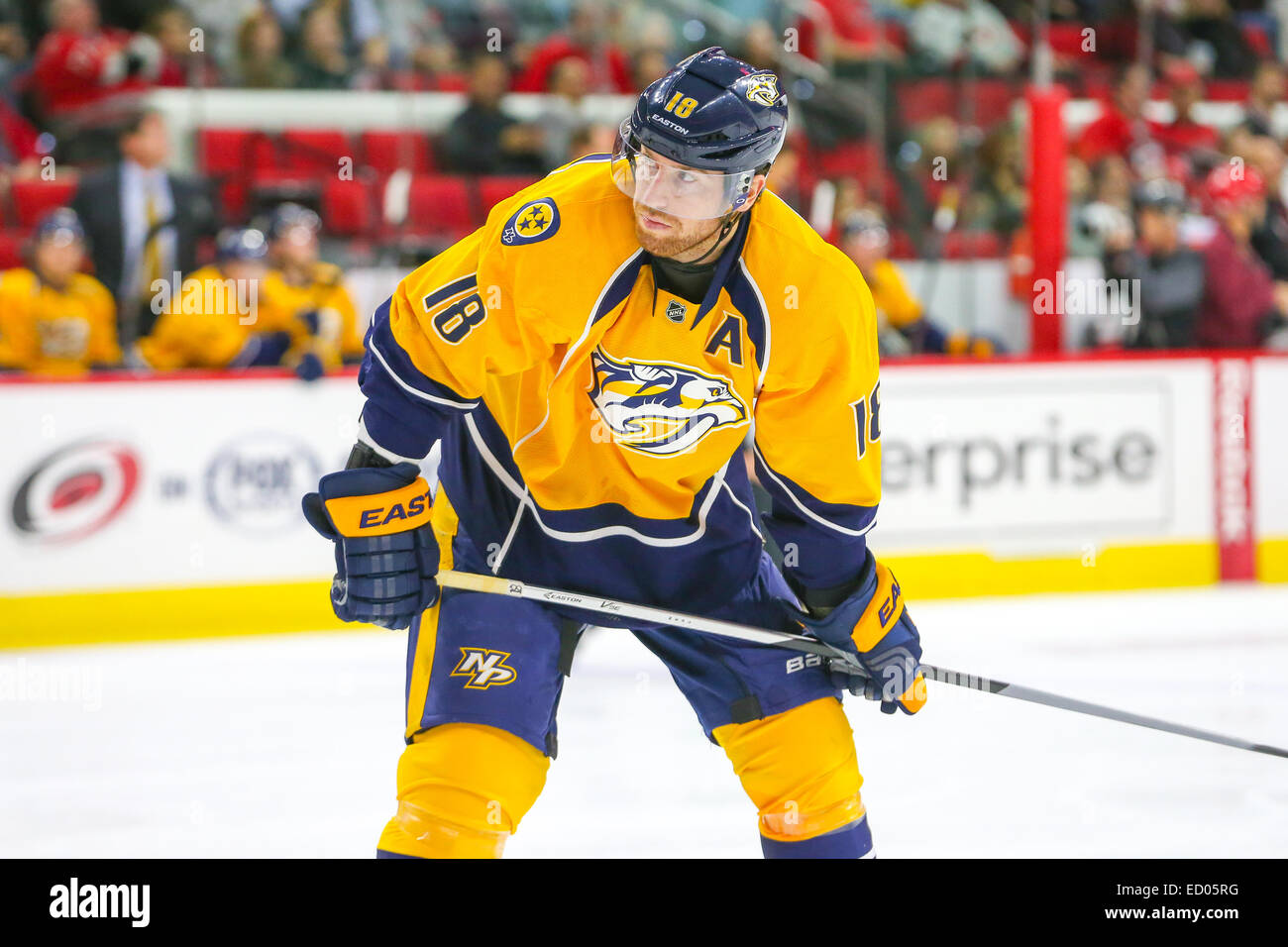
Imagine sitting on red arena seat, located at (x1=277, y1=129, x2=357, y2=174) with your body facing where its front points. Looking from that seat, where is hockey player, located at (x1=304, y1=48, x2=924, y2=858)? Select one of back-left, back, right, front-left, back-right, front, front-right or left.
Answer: front

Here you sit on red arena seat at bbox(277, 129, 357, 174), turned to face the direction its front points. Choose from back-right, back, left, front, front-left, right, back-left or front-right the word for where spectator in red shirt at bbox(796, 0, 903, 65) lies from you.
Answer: left

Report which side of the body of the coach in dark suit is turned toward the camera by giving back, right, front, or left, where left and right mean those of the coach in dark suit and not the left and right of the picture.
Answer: front

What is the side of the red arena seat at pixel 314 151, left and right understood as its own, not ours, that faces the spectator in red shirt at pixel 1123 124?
left

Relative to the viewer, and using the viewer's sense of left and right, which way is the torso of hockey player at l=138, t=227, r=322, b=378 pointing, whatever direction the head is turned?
facing the viewer and to the right of the viewer

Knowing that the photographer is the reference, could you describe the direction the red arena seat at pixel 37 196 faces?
facing the viewer

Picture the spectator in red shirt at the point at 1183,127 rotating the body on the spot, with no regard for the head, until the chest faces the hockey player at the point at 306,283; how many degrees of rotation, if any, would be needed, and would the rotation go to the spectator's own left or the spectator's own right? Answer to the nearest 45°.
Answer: approximately 45° to the spectator's own right

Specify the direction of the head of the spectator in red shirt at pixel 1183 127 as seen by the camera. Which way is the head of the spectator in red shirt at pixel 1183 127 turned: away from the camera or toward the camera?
toward the camera

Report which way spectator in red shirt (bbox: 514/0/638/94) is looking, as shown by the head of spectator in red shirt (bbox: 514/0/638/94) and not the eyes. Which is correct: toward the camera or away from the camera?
toward the camera

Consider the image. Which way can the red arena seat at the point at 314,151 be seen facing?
toward the camera

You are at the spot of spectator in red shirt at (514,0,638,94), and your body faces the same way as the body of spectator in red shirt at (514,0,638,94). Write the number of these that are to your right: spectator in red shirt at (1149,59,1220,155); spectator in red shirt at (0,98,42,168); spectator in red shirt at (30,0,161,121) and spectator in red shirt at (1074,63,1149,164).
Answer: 2
